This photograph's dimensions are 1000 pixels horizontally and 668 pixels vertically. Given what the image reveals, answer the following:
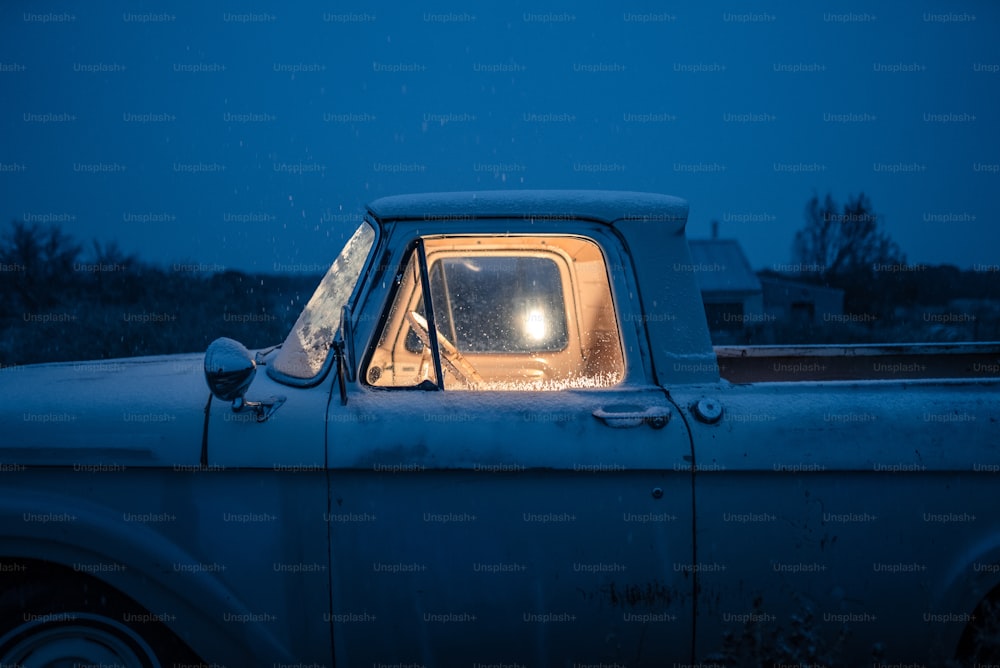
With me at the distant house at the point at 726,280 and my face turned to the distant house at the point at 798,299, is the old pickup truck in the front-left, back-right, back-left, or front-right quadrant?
back-right

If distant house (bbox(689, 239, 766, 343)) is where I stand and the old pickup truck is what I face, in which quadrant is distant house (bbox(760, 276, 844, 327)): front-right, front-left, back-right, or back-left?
back-left

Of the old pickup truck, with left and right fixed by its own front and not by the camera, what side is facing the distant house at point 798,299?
right

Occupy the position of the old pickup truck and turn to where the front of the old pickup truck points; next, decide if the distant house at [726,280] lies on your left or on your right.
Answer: on your right

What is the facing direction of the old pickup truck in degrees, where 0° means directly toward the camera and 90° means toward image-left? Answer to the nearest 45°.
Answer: approximately 90°
